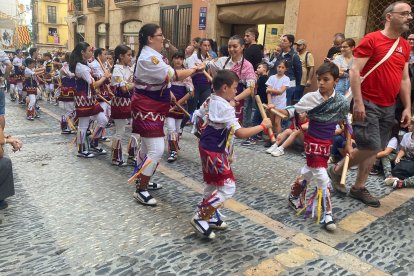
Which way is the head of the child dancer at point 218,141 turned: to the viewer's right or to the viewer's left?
to the viewer's right

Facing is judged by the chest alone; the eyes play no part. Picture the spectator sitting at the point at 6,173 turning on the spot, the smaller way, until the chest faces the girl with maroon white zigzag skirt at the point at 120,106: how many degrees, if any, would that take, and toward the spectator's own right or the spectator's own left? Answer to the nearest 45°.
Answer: approximately 45° to the spectator's own left

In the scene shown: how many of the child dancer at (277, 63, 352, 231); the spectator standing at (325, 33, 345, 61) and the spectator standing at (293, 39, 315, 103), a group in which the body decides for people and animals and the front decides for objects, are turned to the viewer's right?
0

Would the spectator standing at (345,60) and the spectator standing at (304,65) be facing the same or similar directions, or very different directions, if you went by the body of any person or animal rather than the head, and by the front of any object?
same or similar directions

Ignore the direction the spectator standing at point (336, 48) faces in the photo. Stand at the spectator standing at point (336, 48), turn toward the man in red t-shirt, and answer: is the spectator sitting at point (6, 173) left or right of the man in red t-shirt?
right

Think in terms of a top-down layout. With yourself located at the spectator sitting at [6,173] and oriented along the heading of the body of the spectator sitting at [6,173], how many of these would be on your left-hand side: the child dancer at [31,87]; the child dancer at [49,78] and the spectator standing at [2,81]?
3

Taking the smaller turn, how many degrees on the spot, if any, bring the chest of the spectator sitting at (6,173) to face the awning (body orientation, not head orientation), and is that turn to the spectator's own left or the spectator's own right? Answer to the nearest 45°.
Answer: approximately 45° to the spectator's own left

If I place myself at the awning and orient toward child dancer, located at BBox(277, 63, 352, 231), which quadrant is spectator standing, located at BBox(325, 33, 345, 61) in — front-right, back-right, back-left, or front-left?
front-left

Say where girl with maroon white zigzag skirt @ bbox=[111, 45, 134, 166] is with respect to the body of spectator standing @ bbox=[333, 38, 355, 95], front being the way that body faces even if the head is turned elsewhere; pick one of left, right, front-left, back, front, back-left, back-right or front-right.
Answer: front

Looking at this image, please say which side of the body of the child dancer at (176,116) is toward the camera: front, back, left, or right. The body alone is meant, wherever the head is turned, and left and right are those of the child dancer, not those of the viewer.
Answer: front

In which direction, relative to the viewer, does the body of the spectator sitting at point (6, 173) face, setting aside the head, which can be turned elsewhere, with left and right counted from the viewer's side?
facing to the right of the viewer

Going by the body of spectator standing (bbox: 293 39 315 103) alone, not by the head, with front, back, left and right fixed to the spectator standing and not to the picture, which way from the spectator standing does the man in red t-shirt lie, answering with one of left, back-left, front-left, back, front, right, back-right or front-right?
front-left
